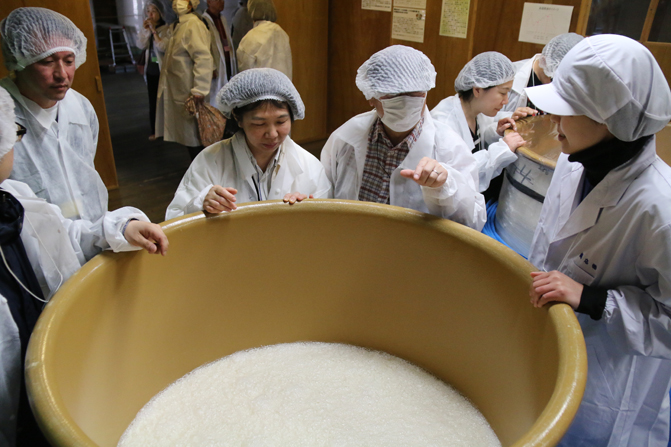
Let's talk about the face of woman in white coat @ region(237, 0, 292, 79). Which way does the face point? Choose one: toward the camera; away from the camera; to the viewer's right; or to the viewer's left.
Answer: away from the camera

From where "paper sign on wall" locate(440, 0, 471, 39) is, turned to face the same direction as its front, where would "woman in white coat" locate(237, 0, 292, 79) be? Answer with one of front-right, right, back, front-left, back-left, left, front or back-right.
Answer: right

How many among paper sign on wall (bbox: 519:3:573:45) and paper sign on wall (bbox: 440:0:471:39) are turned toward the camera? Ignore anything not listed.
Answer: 2

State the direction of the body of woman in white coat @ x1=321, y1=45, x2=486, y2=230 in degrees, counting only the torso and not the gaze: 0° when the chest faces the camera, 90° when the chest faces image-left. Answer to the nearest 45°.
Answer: approximately 0°

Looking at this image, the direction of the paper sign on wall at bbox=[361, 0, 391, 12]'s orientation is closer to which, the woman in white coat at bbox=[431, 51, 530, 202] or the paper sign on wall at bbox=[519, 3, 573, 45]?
the woman in white coat

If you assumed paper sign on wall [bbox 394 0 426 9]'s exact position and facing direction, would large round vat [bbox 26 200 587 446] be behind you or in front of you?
in front

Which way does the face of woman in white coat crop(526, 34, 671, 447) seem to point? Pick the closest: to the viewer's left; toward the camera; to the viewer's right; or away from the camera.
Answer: to the viewer's left

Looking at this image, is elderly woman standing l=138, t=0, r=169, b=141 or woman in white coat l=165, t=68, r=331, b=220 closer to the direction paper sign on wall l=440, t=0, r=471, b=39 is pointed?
the woman in white coat

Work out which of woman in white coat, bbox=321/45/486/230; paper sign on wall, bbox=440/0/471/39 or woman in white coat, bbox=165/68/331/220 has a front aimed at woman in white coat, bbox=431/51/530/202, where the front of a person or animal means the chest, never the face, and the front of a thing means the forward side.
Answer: the paper sign on wall
